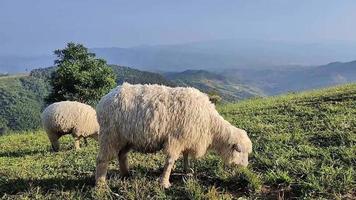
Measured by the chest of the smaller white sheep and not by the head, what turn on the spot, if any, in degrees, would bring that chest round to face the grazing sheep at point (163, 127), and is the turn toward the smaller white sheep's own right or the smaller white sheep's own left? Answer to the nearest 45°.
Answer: approximately 90° to the smaller white sheep's own right

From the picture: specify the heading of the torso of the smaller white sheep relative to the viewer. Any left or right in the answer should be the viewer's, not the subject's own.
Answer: facing to the right of the viewer

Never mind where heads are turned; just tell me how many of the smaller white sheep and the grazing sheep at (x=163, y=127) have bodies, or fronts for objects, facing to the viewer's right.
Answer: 2

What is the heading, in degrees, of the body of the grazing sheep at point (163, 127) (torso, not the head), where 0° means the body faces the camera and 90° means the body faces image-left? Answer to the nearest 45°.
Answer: approximately 270°

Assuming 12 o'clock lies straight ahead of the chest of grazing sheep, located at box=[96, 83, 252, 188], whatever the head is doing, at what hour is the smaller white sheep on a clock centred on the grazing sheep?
The smaller white sheep is roughly at 8 o'clock from the grazing sheep.
